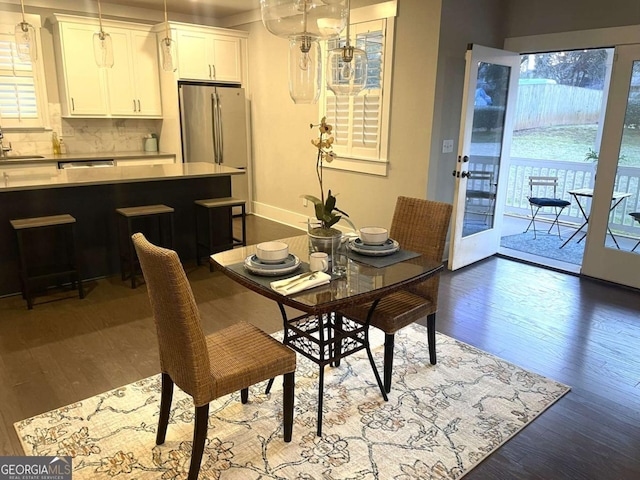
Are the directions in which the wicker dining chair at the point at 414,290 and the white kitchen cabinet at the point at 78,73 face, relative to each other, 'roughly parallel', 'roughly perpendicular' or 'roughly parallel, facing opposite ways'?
roughly perpendicular

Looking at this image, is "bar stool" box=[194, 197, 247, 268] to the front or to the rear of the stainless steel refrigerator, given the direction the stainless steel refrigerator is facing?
to the front

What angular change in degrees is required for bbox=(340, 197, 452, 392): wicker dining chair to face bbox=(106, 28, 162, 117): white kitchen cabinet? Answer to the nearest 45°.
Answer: approximately 90° to its right

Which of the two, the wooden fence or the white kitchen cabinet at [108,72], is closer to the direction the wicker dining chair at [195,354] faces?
the wooden fence

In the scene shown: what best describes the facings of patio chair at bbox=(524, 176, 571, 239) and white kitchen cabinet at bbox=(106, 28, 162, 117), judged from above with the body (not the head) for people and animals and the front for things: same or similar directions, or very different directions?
same or similar directions

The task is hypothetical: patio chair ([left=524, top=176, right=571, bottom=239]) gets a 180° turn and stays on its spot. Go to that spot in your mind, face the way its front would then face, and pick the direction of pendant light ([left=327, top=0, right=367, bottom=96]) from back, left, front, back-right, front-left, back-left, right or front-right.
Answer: back-left

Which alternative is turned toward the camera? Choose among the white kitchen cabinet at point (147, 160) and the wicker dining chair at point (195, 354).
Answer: the white kitchen cabinet

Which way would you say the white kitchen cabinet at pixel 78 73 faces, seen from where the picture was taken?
facing the viewer

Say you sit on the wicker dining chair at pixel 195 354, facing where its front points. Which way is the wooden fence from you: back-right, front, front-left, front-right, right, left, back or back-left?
front

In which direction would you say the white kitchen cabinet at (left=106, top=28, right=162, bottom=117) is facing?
toward the camera

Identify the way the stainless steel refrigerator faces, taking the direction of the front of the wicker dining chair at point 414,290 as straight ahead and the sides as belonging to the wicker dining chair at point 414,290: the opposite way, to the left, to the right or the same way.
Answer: to the left

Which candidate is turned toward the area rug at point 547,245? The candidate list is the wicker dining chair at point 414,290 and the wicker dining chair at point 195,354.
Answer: the wicker dining chair at point 195,354

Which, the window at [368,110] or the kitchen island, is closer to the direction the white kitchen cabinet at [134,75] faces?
the kitchen island

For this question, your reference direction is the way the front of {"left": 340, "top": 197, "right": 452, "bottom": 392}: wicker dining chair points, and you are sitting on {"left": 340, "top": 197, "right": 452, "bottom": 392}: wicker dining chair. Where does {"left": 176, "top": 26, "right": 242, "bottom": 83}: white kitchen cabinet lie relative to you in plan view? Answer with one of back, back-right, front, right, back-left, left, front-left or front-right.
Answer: right

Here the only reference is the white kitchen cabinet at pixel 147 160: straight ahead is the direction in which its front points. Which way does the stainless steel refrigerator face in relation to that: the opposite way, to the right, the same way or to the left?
the same way

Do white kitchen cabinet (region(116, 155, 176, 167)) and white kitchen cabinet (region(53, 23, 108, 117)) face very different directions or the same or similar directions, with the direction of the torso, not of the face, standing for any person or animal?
same or similar directions

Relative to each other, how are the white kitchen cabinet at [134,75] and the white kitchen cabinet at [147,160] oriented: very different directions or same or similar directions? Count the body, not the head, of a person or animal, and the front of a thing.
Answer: same or similar directions
